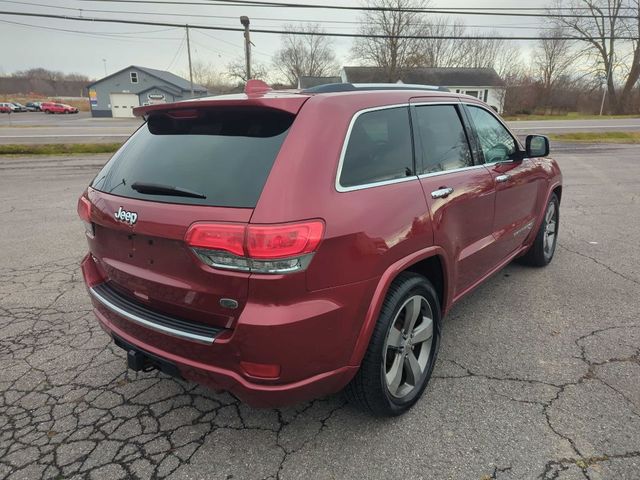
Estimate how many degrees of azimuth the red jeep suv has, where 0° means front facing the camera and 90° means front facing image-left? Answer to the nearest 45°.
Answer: approximately 225°
